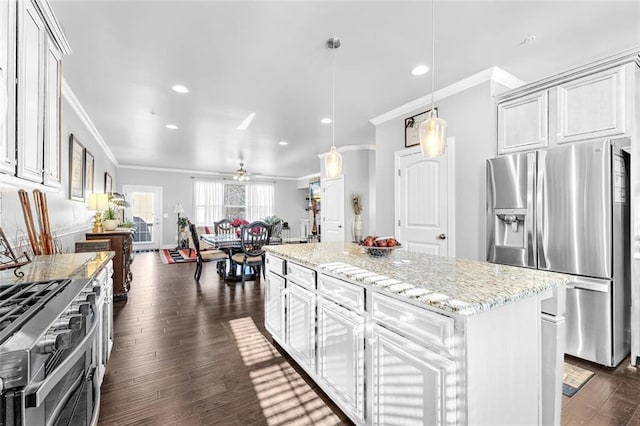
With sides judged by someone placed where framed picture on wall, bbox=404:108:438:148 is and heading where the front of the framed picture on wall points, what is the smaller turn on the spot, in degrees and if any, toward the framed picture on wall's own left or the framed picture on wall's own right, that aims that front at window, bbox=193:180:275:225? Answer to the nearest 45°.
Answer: approximately 90° to the framed picture on wall's own right

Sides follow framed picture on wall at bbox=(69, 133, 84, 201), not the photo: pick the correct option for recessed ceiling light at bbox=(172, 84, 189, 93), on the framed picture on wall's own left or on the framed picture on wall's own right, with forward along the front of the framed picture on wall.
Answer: on the framed picture on wall's own right

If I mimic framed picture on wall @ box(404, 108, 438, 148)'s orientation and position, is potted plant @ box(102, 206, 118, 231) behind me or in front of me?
in front

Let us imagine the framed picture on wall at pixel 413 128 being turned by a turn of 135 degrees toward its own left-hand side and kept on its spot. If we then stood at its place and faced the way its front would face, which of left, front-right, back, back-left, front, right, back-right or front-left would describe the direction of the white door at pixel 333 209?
back-left

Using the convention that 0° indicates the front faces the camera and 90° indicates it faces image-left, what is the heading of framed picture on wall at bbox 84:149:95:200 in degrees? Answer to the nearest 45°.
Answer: approximately 270°

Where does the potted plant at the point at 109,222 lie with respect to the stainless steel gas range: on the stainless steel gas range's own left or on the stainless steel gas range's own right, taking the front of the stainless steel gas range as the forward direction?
on the stainless steel gas range's own left

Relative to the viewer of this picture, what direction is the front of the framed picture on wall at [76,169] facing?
facing to the right of the viewer

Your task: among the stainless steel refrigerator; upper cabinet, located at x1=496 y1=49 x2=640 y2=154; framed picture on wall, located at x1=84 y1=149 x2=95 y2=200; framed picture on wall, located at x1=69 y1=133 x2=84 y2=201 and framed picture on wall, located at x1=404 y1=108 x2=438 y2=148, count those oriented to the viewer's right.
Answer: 2

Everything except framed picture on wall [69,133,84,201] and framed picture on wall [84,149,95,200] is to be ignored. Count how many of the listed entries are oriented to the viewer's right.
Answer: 2

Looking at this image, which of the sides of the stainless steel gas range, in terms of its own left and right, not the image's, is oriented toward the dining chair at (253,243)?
left
